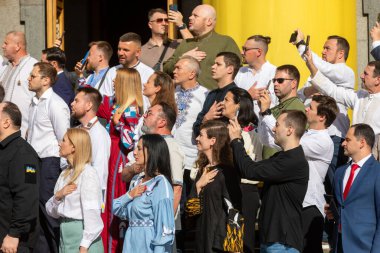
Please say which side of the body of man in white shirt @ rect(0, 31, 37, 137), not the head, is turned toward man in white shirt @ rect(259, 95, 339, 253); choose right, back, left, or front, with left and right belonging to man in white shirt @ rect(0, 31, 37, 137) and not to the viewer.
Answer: left

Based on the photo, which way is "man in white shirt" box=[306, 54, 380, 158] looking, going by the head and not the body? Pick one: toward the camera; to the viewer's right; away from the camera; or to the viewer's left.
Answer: to the viewer's left

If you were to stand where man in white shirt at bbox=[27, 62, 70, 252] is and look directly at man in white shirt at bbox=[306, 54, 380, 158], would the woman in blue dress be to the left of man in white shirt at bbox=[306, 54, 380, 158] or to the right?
right

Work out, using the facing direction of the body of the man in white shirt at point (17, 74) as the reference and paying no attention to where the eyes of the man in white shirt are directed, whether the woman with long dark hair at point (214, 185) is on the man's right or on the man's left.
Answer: on the man's left
